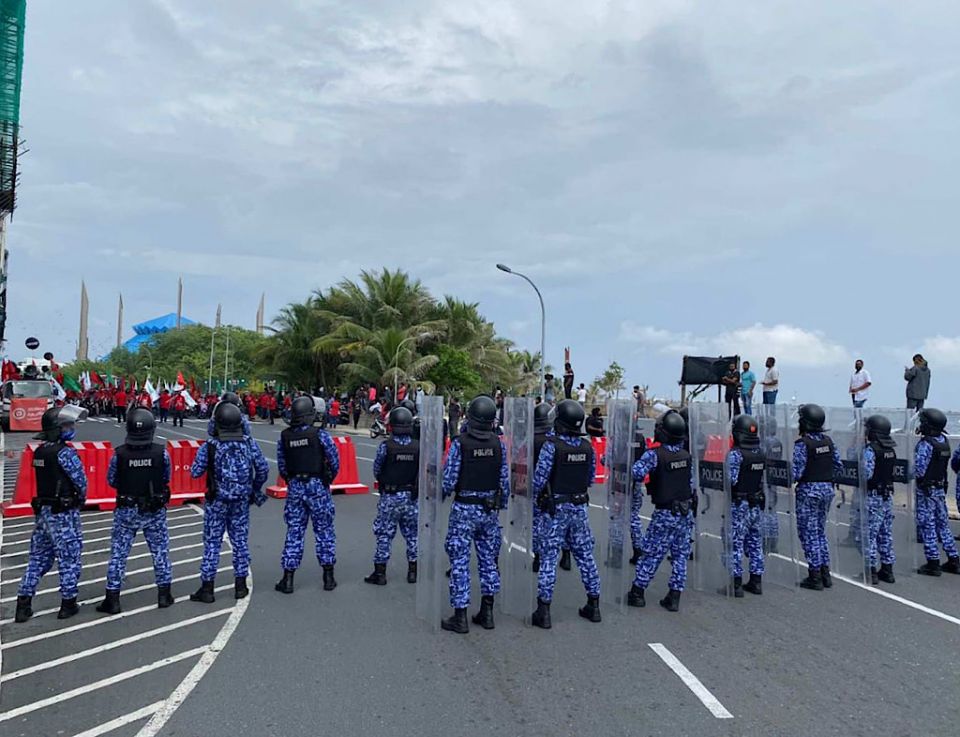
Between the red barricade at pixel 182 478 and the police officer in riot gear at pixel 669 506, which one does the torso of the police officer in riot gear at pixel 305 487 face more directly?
the red barricade

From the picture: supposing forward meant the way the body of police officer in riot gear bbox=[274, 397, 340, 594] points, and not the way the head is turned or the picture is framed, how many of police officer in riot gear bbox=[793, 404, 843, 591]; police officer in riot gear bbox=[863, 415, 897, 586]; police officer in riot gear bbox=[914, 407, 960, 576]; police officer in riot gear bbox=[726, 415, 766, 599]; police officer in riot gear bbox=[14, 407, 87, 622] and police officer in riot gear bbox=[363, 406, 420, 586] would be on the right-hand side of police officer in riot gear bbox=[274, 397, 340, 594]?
5

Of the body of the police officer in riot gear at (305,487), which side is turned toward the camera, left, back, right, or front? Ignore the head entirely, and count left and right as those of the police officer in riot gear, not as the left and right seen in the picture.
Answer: back

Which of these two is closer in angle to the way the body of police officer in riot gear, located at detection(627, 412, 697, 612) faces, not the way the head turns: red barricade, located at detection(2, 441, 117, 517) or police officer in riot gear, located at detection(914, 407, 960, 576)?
the red barricade

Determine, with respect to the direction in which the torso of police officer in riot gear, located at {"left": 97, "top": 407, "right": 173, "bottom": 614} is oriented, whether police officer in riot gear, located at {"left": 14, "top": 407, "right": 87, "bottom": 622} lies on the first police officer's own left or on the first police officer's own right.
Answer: on the first police officer's own left

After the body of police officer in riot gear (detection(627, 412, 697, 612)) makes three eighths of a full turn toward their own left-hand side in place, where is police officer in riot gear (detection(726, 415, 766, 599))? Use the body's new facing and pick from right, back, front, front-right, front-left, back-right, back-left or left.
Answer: back-left

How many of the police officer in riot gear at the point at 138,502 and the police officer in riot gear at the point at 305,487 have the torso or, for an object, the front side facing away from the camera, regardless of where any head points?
2

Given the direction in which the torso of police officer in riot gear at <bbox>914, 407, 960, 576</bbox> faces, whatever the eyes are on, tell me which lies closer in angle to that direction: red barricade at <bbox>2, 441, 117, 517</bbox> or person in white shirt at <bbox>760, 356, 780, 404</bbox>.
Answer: the person in white shirt

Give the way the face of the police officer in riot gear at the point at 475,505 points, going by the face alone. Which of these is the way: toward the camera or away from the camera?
away from the camera

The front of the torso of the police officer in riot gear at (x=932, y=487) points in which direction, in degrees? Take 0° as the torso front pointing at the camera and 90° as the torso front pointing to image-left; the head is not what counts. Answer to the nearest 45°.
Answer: approximately 135°

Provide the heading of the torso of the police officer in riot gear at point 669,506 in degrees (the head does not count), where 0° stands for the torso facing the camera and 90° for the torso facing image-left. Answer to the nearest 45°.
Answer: approximately 135°

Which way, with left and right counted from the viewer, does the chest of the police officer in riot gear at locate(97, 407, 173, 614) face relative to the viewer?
facing away from the viewer

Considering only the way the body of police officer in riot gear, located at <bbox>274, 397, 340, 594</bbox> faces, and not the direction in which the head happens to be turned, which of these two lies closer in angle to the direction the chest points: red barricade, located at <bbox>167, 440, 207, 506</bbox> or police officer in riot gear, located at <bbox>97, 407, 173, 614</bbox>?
the red barricade

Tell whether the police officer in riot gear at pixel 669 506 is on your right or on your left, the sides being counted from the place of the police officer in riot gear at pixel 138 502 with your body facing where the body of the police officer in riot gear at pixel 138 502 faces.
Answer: on your right

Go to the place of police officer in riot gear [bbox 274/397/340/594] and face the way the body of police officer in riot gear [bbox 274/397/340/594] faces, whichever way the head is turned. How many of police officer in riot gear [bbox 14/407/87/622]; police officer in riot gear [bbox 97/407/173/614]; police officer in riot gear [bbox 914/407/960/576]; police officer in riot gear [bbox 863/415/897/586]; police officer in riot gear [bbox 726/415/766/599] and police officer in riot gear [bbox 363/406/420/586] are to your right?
4

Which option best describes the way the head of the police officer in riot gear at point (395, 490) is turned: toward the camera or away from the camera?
away from the camera
